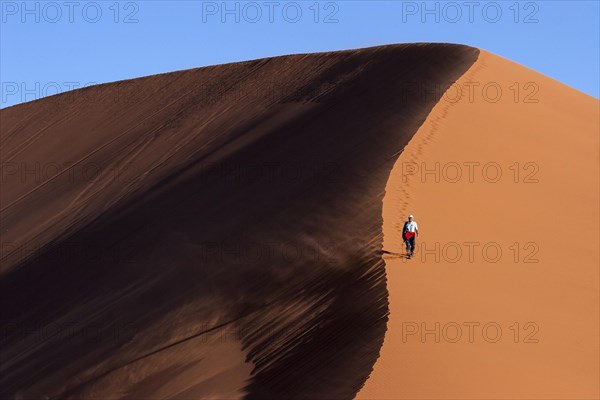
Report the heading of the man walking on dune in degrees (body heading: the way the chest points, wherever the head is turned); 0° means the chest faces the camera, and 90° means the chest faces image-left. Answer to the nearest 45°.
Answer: approximately 0°
